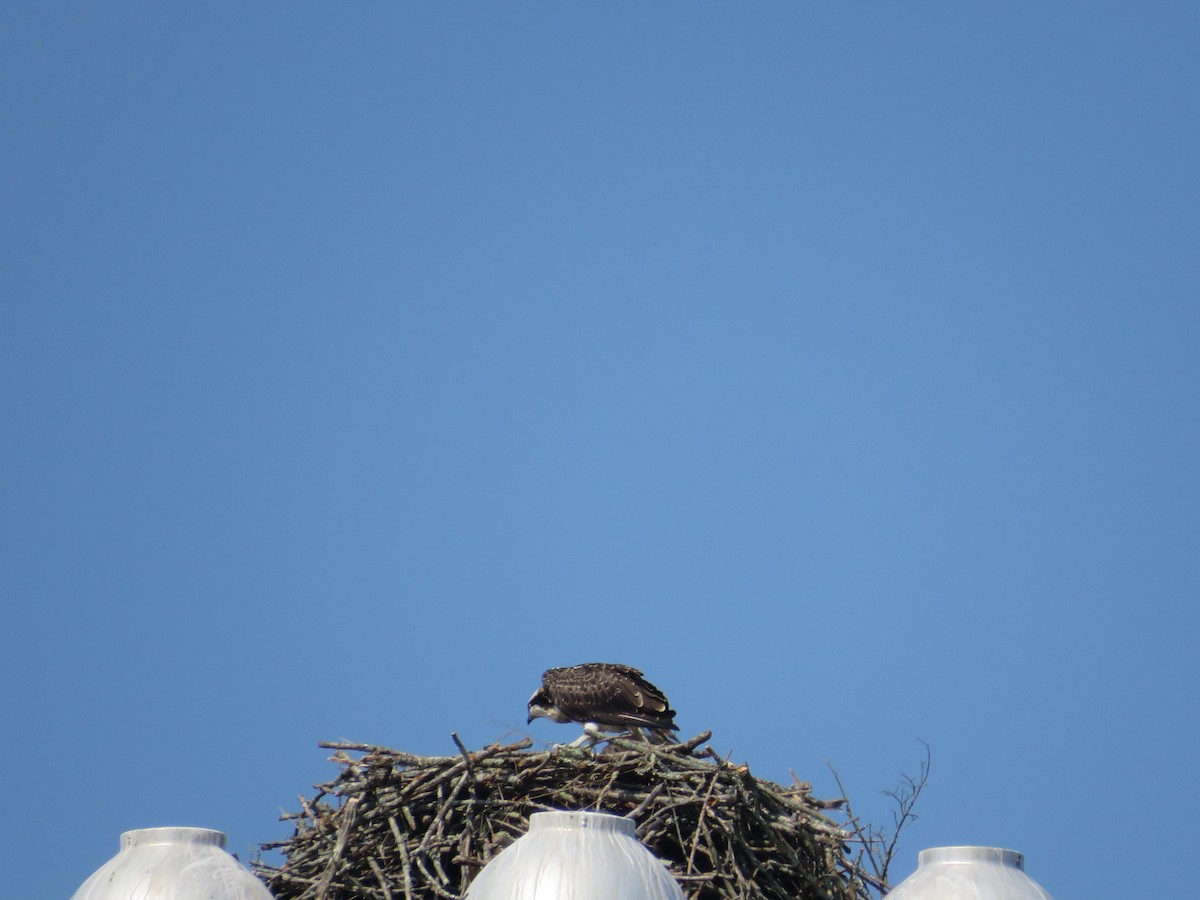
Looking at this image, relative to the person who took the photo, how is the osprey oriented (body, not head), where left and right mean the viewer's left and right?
facing to the left of the viewer

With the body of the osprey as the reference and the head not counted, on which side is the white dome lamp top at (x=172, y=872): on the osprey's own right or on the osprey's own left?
on the osprey's own left

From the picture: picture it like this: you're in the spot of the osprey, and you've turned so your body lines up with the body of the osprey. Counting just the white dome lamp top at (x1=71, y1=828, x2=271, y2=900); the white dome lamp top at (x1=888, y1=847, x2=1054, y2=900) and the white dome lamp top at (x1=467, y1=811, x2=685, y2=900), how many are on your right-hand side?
0

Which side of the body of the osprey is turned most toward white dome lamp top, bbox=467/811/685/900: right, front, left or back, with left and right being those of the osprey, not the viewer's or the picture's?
left

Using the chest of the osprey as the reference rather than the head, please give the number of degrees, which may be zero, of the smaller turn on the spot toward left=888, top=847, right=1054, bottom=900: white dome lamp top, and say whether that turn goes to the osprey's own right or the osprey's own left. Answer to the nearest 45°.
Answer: approximately 90° to the osprey's own left
